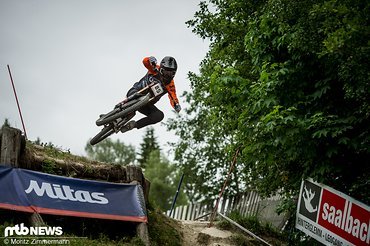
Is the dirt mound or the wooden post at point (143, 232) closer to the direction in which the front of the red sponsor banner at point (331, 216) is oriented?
the wooden post

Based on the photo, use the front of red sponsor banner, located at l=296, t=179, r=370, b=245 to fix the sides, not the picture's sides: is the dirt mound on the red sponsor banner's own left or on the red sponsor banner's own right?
on the red sponsor banner's own right

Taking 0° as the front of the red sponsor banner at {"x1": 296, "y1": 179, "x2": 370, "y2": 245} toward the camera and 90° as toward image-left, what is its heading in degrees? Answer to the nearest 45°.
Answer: approximately 45°

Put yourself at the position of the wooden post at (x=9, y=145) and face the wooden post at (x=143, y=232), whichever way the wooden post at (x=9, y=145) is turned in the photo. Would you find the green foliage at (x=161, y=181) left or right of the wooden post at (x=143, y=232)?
left

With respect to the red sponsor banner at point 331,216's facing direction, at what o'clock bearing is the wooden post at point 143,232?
The wooden post is roughly at 1 o'clock from the red sponsor banner.

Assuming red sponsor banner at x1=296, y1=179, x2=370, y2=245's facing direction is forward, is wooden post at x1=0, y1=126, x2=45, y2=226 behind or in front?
in front

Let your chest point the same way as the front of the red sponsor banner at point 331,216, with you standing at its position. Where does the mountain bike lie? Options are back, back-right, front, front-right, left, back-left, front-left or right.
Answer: front-right

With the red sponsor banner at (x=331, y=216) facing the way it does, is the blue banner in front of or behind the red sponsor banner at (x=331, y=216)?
in front
